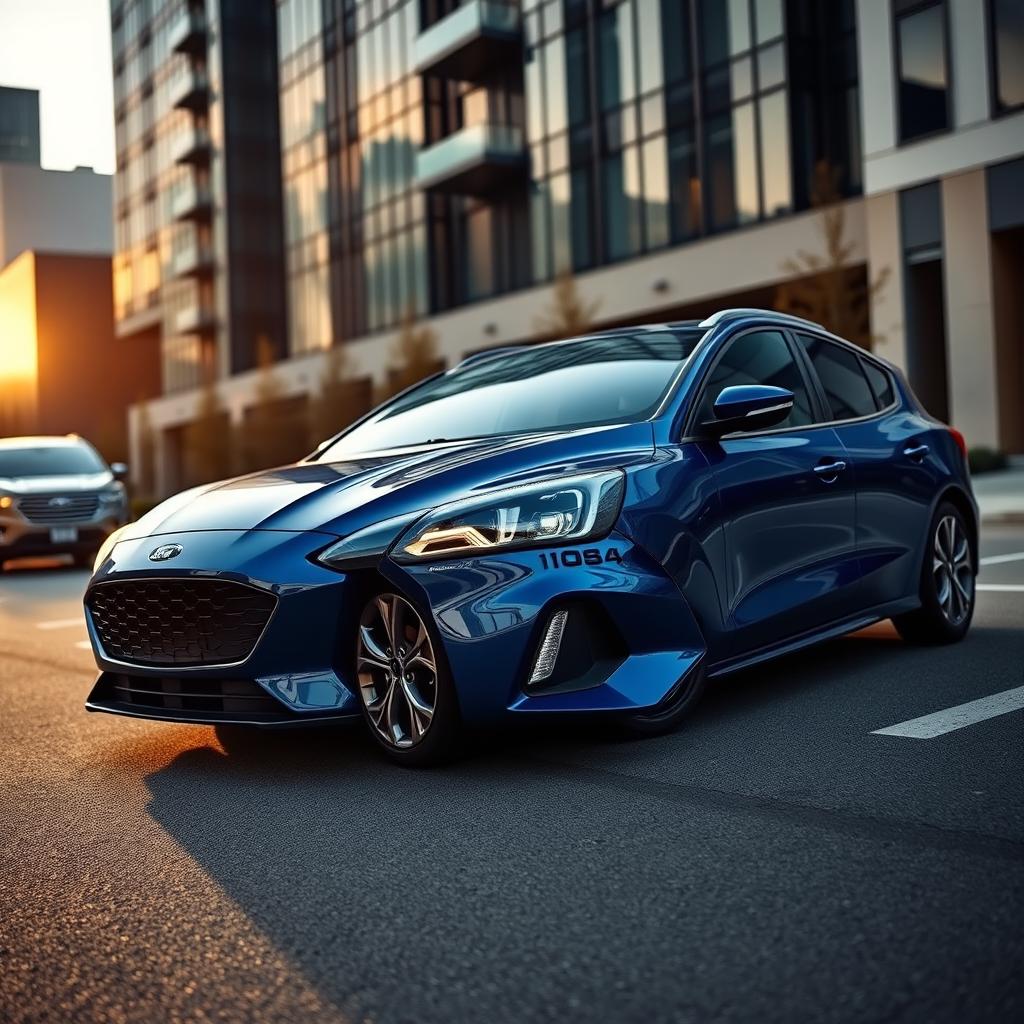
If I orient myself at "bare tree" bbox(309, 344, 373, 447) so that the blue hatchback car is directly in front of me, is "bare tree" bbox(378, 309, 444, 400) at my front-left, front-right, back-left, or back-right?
front-left

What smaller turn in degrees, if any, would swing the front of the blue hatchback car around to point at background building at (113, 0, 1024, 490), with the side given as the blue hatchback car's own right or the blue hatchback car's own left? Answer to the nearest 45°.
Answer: approximately 135° to the blue hatchback car's own right

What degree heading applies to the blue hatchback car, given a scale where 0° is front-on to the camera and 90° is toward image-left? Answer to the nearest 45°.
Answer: approximately 45°

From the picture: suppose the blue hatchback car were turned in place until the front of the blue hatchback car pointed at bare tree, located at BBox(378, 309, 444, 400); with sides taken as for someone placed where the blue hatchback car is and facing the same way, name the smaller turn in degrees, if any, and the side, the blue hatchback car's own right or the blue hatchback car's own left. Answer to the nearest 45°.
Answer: approximately 135° to the blue hatchback car's own right

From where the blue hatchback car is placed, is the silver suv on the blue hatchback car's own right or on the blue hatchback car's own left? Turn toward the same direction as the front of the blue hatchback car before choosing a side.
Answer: on the blue hatchback car's own right

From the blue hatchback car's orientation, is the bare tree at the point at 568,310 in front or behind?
behind

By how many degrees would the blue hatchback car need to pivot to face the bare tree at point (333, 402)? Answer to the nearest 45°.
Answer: approximately 135° to its right
